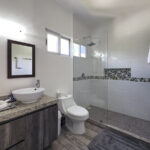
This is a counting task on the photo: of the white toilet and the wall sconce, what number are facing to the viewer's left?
0

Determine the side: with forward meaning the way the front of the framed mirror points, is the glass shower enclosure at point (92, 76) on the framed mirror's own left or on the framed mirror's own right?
on the framed mirror's own left

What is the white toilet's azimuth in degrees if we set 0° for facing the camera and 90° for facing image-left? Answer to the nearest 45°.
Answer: approximately 315°

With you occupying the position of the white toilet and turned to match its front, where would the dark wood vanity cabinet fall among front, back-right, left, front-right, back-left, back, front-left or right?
right

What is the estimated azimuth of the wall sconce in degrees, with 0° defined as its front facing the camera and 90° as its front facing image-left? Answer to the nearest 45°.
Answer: approximately 315°

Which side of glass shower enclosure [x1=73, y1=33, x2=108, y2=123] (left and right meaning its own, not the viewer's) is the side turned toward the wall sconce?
front

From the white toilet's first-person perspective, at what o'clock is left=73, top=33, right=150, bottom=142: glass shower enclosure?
The glass shower enclosure is roughly at 9 o'clock from the white toilet.

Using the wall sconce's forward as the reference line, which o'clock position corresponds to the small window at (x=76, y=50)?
The small window is roughly at 10 o'clock from the wall sconce.

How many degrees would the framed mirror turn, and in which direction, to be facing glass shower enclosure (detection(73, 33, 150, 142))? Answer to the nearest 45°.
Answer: approximately 45° to its left

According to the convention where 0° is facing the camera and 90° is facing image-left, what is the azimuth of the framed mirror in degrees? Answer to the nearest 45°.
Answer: approximately 315°
